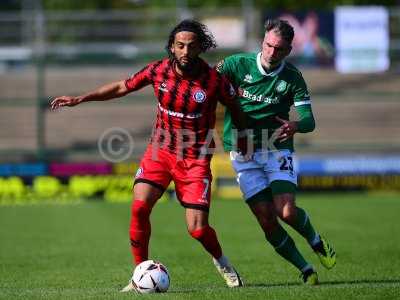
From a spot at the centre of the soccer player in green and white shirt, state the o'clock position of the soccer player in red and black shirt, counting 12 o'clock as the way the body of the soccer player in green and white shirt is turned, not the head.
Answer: The soccer player in red and black shirt is roughly at 2 o'clock from the soccer player in green and white shirt.

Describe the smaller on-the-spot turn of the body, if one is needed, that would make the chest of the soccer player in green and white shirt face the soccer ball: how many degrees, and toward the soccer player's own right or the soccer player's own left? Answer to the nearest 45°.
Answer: approximately 45° to the soccer player's own right

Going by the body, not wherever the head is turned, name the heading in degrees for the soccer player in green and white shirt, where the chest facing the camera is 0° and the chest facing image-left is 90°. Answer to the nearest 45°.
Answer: approximately 0°

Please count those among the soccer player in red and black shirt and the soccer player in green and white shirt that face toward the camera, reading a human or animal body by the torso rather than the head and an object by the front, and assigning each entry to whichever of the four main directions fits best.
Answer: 2

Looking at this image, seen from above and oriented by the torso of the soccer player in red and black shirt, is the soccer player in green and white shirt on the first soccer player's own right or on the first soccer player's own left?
on the first soccer player's own left
